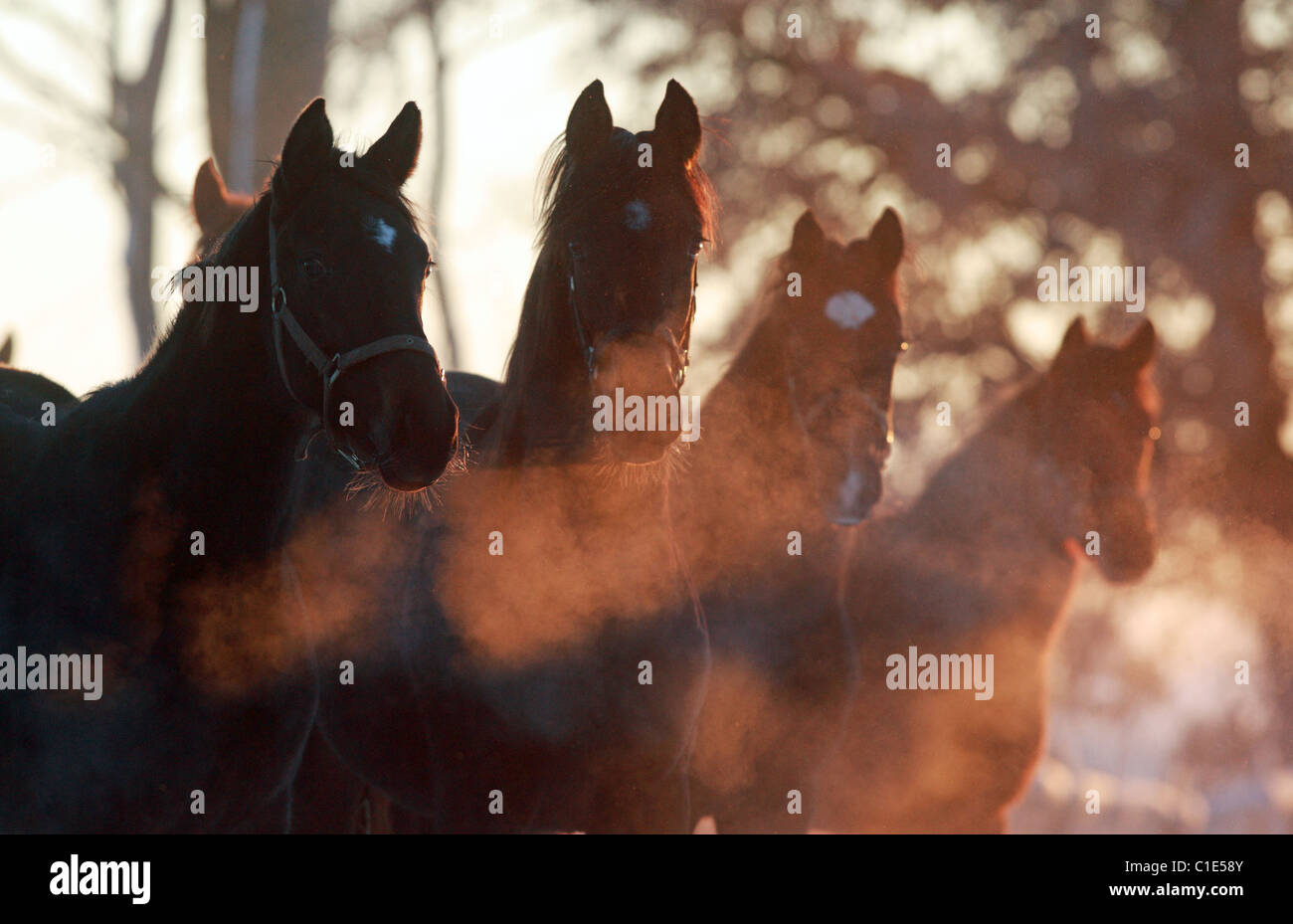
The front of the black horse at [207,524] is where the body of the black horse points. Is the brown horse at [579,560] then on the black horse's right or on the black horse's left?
on the black horse's left

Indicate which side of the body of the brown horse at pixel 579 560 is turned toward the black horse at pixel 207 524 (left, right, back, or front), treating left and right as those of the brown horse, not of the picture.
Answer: right

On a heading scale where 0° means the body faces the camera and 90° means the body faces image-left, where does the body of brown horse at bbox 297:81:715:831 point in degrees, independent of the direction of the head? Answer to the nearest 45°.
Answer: approximately 315°

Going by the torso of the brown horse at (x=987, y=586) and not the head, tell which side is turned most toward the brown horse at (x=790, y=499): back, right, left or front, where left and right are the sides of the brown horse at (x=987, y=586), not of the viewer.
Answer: right

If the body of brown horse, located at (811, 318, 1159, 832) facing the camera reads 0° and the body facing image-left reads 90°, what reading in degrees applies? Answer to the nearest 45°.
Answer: approximately 315°
